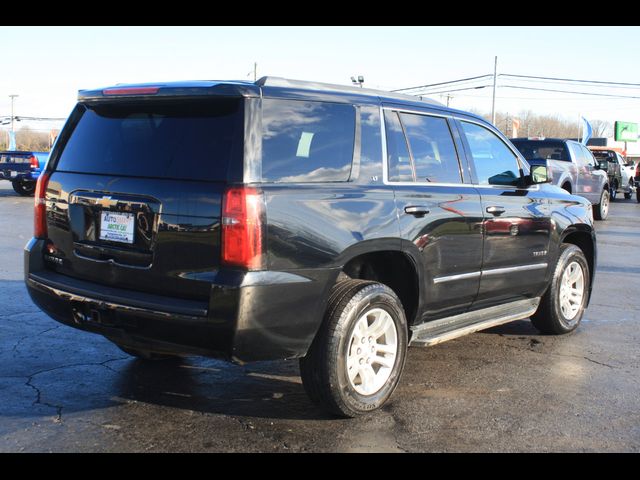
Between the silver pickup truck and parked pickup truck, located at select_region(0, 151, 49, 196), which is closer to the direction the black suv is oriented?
the silver pickup truck

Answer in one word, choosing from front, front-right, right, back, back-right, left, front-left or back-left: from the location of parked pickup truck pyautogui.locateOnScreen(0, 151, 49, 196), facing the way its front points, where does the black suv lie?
back-right

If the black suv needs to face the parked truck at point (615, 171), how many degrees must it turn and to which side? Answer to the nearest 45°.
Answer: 0° — it already faces it

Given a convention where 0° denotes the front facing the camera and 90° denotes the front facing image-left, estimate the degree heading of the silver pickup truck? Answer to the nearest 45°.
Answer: approximately 225°

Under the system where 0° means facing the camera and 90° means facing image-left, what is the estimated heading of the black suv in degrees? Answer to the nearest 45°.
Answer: approximately 225°

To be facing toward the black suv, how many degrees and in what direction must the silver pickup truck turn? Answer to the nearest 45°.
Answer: approximately 135° to its right

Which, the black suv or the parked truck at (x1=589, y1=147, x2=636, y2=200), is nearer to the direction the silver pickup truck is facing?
the parked truck
